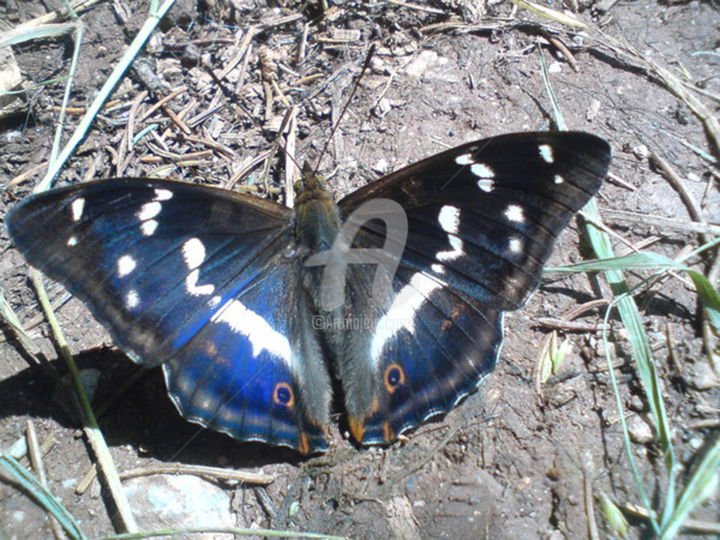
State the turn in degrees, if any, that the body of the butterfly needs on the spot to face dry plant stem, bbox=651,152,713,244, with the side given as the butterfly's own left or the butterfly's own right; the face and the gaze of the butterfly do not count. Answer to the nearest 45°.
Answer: approximately 90° to the butterfly's own right

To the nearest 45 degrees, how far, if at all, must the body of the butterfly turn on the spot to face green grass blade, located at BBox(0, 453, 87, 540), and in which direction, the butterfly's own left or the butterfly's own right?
approximately 90° to the butterfly's own left

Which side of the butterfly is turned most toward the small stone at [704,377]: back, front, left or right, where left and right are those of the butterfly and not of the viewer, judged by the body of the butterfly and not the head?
right

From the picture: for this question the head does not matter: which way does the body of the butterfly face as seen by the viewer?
away from the camera

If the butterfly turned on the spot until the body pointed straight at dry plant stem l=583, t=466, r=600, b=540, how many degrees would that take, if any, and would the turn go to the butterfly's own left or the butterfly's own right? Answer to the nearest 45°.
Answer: approximately 90° to the butterfly's own right

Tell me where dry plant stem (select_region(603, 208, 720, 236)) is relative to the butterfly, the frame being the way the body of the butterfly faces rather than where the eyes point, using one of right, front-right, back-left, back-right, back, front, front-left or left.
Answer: right

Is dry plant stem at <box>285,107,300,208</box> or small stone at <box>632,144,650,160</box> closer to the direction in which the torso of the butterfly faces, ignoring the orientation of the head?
the dry plant stem

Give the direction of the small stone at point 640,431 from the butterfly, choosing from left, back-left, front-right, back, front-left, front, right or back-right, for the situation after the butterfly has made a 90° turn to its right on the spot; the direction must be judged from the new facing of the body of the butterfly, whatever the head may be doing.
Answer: front

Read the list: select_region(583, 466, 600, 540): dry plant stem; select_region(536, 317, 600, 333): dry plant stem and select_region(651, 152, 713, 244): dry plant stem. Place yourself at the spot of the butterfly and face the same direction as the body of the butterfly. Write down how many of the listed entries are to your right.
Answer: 3

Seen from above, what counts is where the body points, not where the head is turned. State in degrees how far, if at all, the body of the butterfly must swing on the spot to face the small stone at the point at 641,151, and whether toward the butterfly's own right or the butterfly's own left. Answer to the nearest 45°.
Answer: approximately 90° to the butterfly's own right

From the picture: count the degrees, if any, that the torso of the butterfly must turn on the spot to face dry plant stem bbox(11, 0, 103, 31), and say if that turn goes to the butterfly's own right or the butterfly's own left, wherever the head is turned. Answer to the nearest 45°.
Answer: approximately 45° to the butterfly's own left

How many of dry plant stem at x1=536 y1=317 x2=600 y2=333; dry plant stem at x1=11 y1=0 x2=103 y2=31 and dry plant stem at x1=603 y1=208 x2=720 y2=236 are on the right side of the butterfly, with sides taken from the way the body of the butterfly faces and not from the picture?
2
